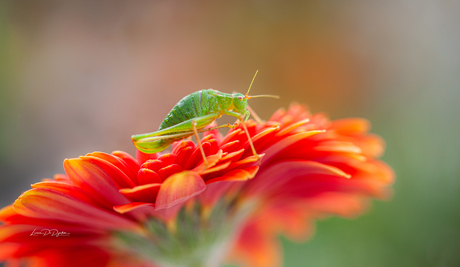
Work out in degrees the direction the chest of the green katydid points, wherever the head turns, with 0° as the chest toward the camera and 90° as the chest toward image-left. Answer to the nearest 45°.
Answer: approximately 270°
